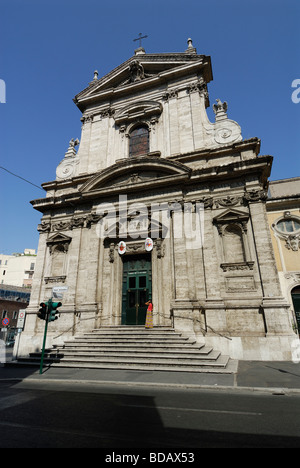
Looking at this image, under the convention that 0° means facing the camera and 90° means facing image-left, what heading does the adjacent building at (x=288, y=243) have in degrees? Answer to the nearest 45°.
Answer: approximately 0°

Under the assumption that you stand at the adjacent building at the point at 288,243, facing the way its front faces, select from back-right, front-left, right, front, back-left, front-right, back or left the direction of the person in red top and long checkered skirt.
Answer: front-right

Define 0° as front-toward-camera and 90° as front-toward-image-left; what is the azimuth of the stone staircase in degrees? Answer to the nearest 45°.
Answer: approximately 0°

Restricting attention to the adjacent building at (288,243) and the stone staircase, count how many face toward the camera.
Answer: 2

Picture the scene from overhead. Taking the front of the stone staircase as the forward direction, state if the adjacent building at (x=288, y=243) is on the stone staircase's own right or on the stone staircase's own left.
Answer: on the stone staircase's own left

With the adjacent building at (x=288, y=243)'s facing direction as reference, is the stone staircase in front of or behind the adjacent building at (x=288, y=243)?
in front
